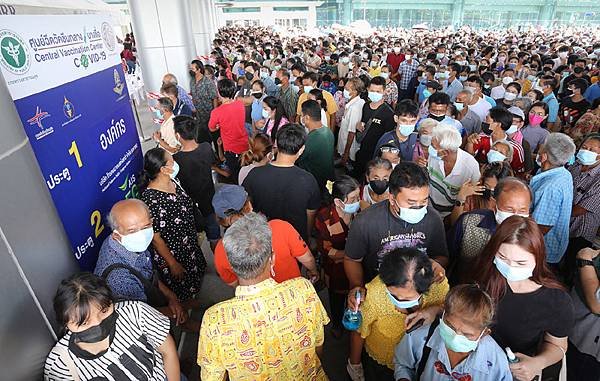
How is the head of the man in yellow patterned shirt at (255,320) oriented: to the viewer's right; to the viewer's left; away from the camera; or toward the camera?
away from the camera

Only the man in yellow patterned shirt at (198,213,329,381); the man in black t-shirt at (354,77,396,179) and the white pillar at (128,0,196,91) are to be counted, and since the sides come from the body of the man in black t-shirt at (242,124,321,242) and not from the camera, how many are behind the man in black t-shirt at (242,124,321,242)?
1

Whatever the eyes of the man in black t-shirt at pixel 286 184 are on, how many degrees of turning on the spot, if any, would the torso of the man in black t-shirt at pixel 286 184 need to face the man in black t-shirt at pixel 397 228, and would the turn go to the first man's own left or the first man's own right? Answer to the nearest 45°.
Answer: approximately 135° to the first man's own right

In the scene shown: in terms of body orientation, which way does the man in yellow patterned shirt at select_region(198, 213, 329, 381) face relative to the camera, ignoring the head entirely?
away from the camera

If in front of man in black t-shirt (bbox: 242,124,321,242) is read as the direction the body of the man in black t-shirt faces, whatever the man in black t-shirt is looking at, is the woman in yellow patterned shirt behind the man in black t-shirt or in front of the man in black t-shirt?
behind

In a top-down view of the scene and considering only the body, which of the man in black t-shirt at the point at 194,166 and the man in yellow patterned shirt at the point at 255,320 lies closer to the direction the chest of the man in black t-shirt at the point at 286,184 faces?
the man in black t-shirt

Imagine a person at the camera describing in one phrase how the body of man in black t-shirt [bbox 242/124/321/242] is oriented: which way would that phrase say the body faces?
away from the camera

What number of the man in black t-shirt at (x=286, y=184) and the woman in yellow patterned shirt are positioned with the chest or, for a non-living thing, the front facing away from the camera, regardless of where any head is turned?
1

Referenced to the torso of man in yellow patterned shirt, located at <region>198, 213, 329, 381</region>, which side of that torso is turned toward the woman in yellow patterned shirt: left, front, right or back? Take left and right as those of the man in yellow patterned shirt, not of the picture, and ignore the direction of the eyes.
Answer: right

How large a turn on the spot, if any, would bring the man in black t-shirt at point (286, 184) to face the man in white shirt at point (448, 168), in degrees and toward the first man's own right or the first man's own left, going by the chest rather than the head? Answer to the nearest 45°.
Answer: approximately 90° to the first man's own right

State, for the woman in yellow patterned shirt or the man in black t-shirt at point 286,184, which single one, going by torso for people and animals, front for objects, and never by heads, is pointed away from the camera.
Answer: the man in black t-shirt

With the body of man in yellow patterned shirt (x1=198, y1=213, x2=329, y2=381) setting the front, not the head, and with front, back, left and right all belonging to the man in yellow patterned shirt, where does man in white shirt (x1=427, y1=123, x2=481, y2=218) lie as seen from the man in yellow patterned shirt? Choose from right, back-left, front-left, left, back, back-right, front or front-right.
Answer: front-right

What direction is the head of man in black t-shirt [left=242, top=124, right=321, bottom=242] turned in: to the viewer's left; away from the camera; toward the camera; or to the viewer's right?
away from the camera
